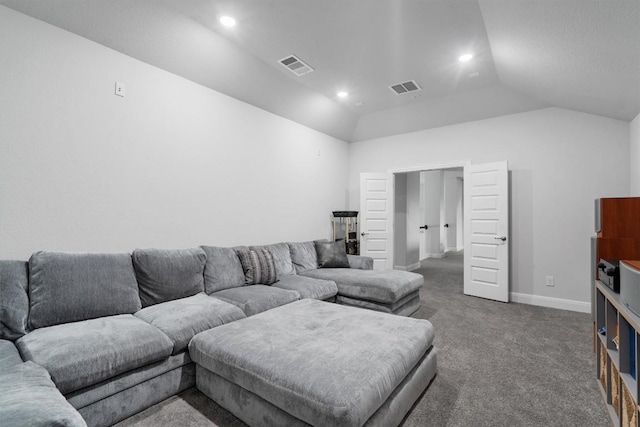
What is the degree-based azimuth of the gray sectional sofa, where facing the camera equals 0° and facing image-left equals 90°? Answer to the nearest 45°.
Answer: approximately 315°

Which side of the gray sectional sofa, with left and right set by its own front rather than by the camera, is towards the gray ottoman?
front

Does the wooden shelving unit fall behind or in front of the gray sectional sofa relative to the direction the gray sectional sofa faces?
in front

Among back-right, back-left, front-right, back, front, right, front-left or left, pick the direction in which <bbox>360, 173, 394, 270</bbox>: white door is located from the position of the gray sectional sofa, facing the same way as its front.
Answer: left

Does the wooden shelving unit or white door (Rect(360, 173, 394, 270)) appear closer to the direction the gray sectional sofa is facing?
the wooden shelving unit
